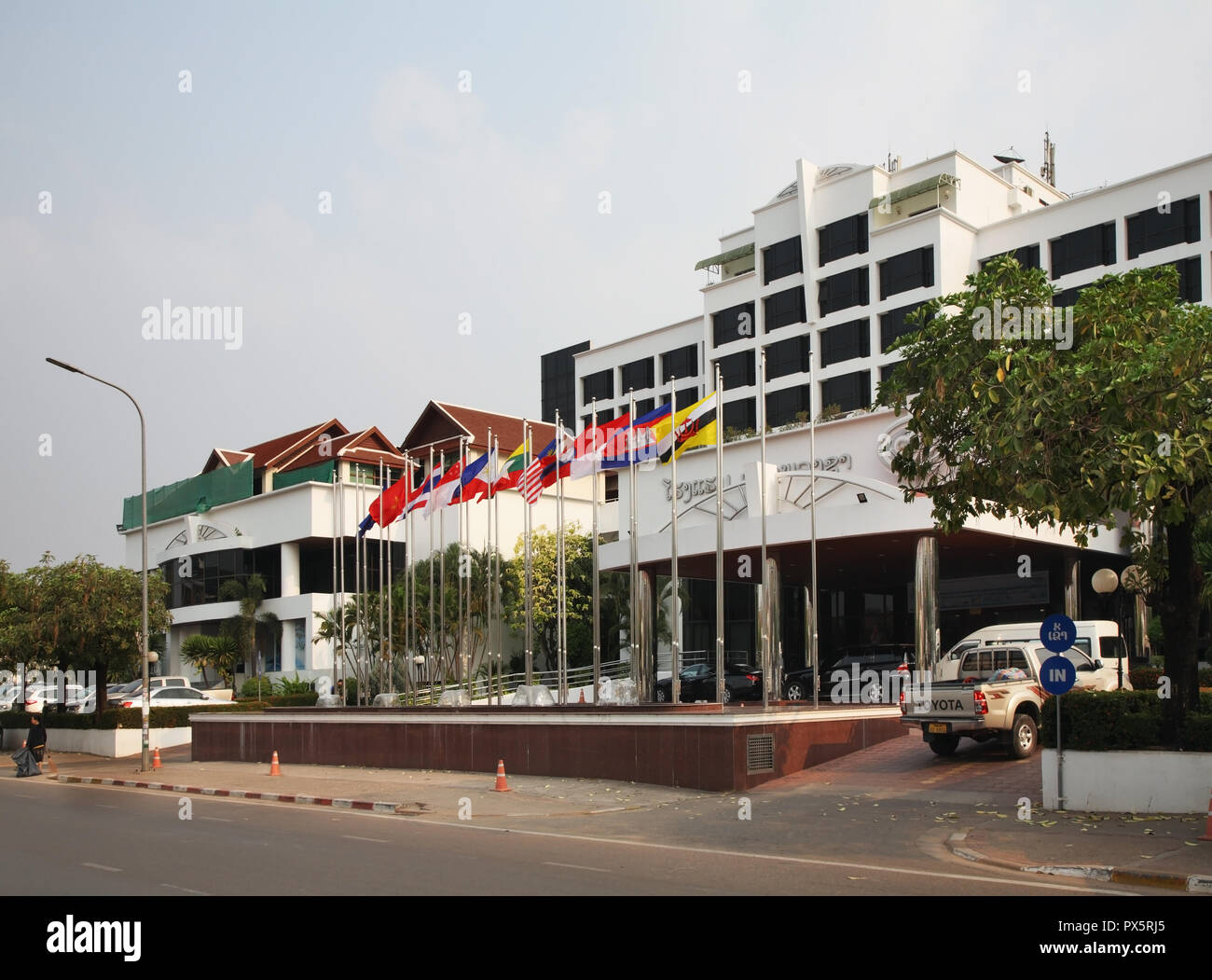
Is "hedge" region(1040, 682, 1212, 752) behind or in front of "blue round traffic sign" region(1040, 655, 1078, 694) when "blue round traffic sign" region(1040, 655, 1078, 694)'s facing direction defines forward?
behind

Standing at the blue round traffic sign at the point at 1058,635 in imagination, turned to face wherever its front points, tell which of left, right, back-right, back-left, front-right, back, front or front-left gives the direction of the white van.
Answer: back

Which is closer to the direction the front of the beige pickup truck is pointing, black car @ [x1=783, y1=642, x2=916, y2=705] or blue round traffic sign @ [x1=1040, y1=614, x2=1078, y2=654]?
the black car

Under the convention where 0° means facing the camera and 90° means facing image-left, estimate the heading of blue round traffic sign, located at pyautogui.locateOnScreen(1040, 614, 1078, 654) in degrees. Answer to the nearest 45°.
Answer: approximately 0°

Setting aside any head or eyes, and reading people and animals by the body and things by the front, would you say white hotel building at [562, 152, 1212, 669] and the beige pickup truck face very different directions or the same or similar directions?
very different directions

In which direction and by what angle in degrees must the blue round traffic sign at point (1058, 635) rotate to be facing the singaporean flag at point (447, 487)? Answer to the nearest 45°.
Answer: approximately 135° to its right

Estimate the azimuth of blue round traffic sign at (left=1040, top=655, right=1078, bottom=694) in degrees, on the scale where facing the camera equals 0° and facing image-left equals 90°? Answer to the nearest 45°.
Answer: approximately 0°
